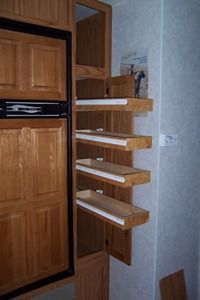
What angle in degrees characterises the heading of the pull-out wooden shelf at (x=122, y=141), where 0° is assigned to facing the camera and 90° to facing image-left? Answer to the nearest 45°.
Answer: approximately 315°
